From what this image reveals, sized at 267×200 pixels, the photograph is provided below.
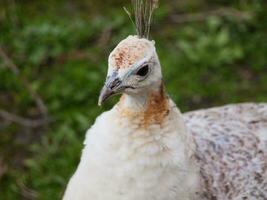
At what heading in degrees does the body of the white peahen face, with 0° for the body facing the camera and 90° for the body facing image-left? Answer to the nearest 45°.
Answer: approximately 45°
